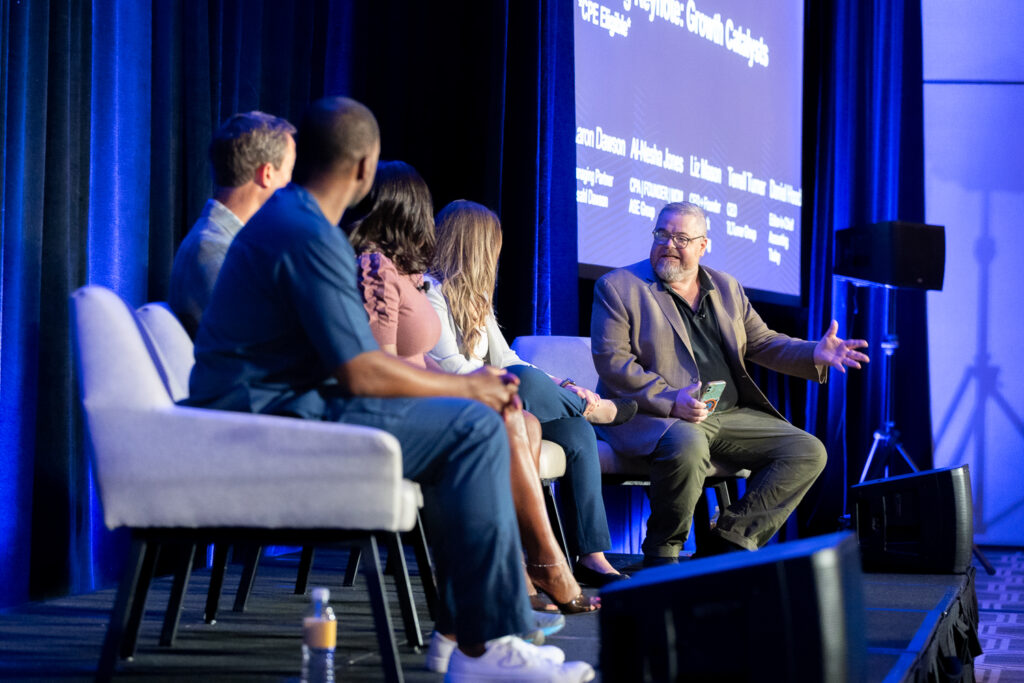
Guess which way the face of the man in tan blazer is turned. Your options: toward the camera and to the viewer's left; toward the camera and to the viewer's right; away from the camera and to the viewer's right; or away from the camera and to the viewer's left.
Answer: toward the camera and to the viewer's left

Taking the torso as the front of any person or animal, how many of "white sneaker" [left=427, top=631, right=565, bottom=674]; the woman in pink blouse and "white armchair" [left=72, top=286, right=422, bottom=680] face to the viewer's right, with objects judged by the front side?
3

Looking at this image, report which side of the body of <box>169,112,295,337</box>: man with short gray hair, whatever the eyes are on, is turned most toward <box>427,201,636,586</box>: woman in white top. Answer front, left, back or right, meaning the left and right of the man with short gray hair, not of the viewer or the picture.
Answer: front

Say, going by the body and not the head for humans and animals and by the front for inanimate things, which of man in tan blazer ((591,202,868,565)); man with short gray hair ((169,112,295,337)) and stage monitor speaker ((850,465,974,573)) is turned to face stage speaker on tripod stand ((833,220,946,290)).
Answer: the man with short gray hair

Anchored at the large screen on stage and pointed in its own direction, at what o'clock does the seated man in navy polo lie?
The seated man in navy polo is roughly at 2 o'clock from the large screen on stage.

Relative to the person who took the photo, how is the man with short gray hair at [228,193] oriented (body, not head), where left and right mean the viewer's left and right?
facing away from the viewer and to the right of the viewer

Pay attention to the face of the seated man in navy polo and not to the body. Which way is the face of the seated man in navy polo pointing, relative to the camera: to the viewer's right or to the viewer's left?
to the viewer's right

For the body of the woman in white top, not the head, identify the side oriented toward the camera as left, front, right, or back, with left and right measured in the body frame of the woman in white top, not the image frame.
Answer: right

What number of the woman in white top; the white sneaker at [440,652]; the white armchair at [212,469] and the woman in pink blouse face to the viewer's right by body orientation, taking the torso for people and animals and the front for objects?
4

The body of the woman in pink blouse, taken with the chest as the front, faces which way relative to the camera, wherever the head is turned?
to the viewer's right

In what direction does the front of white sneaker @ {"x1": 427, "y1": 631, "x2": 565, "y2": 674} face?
to the viewer's right

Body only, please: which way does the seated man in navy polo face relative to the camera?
to the viewer's right
